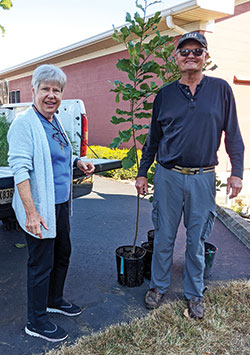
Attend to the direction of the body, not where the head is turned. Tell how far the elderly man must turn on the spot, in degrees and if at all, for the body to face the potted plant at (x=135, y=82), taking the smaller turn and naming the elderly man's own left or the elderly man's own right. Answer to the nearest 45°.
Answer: approximately 135° to the elderly man's own right

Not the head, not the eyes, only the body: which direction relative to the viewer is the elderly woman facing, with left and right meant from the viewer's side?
facing the viewer and to the right of the viewer

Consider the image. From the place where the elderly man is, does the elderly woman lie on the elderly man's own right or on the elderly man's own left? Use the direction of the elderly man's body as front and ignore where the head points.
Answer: on the elderly man's own right

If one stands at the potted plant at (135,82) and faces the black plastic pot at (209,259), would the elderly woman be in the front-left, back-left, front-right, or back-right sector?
back-right

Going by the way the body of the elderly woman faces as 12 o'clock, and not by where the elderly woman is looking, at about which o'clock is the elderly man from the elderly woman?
The elderly man is roughly at 10 o'clock from the elderly woman.

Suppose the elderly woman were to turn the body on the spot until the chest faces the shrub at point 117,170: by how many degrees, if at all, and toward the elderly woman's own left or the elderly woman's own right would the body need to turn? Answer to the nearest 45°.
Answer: approximately 135° to the elderly woman's own left

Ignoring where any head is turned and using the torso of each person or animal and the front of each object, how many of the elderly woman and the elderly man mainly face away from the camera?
0

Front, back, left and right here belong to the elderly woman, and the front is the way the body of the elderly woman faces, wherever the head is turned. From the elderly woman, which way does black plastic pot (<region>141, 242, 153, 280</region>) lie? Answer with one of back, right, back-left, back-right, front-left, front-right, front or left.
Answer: left

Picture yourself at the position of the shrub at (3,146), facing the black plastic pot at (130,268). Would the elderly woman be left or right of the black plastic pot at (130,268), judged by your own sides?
right

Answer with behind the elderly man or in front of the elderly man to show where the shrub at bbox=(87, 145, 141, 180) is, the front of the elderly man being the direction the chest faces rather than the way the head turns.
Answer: behind
